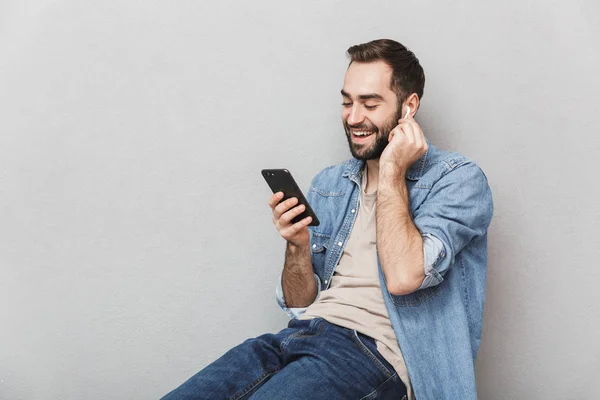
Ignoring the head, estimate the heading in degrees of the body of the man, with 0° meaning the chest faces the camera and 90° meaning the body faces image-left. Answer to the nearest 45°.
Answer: approximately 45°
